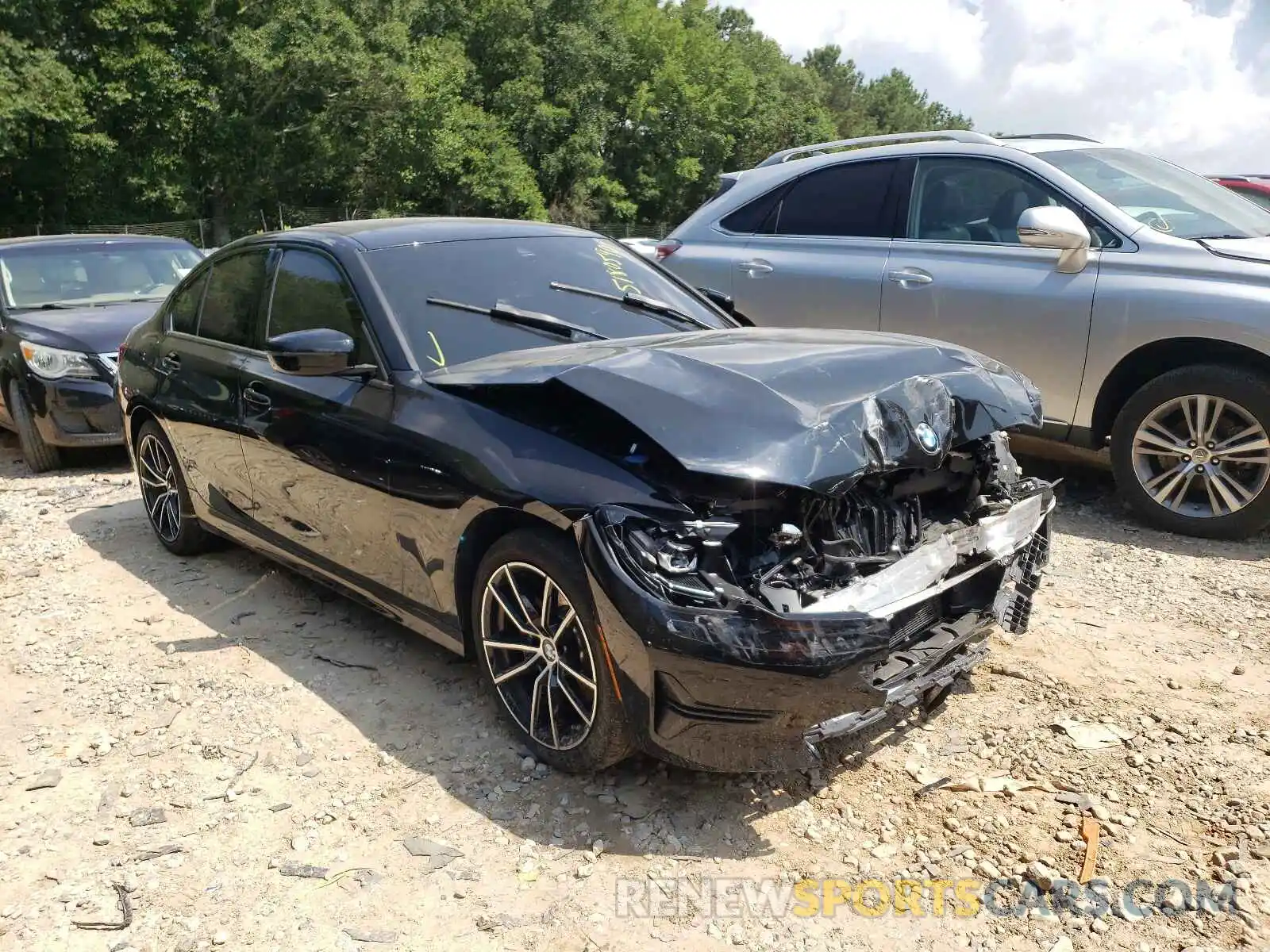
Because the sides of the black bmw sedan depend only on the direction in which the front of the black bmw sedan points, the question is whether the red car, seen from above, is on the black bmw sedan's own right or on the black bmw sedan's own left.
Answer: on the black bmw sedan's own left

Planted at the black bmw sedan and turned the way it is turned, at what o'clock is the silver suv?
The silver suv is roughly at 9 o'clock from the black bmw sedan.
